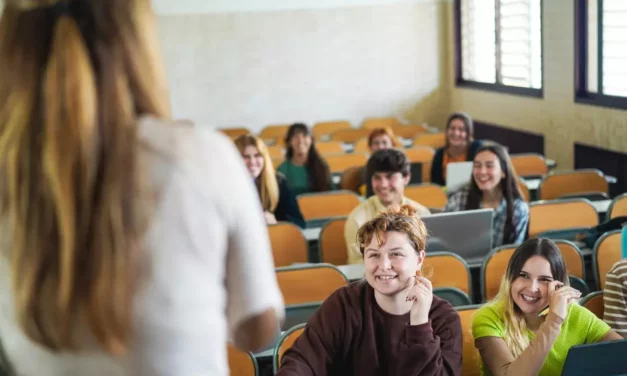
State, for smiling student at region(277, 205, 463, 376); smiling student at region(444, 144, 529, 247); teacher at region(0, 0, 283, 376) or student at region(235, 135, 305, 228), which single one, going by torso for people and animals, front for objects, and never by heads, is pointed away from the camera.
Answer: teacher at region(0, 0, 283, 376)

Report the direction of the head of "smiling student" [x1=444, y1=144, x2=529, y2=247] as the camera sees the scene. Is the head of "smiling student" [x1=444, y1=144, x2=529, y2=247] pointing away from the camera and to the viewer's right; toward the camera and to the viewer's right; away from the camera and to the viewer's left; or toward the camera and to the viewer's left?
toward the camera and to the viewer's left

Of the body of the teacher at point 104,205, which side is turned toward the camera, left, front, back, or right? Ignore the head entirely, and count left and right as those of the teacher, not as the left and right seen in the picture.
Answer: back

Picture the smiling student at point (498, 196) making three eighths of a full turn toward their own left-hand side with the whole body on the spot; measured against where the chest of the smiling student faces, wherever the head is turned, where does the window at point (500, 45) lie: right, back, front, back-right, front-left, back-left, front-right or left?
left

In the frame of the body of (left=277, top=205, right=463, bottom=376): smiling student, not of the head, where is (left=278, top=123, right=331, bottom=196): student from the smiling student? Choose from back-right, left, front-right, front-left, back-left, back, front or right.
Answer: back-right

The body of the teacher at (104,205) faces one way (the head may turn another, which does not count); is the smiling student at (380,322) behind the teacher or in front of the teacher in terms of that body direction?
in front

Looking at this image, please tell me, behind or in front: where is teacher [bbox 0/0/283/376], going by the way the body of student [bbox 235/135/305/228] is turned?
in front
